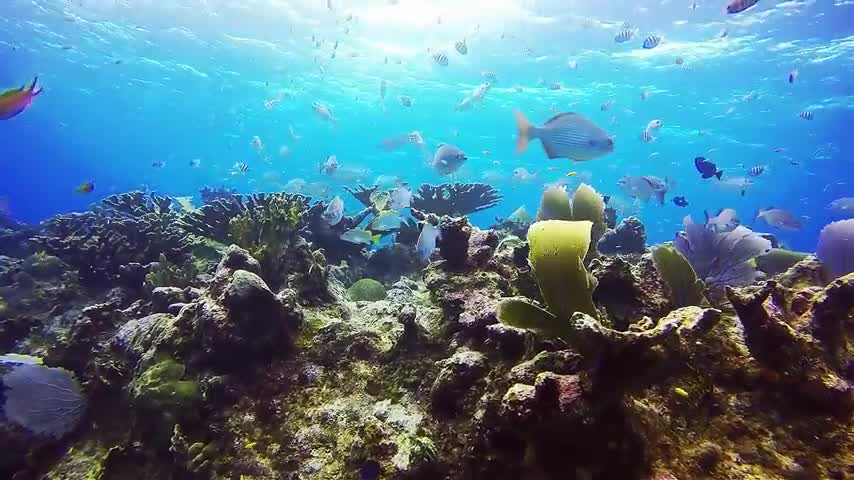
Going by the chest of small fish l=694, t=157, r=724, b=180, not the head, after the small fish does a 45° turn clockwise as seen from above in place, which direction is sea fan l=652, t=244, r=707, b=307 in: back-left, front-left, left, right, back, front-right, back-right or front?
back-left

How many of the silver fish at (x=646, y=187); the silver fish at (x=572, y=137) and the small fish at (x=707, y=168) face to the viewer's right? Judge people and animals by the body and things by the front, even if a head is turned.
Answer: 1

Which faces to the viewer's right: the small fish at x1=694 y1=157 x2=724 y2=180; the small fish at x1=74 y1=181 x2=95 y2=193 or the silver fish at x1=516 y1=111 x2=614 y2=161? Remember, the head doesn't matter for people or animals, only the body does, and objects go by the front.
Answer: the silver fish

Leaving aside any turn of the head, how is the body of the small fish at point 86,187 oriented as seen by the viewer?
to the viewer's left

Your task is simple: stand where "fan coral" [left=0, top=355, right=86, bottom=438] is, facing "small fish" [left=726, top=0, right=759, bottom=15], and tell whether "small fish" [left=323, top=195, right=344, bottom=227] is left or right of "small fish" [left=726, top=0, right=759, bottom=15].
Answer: left

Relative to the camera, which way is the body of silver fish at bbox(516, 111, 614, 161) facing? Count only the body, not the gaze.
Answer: to the viewer's right

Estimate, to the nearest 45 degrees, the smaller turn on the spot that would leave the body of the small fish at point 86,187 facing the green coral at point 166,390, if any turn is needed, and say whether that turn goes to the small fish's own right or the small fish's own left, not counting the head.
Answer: approximately 90° to the small fish's own left

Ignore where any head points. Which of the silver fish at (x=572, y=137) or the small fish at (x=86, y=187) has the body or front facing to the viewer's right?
the silver fish

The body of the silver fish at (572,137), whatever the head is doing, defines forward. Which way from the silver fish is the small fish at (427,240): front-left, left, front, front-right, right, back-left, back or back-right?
back-left

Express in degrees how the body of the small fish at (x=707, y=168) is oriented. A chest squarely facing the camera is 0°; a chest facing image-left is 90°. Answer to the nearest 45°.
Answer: approximately 90°
